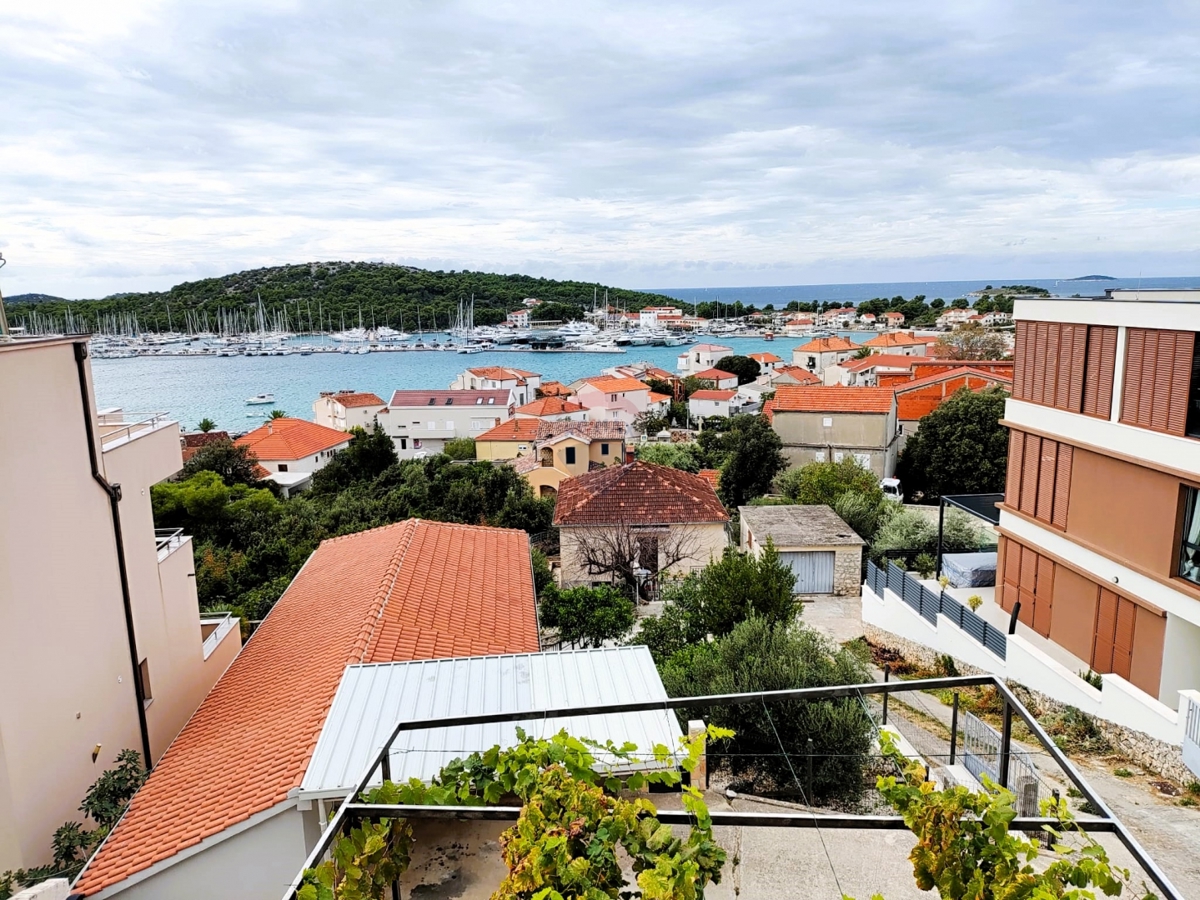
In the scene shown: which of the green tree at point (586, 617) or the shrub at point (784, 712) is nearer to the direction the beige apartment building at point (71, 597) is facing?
the green tree

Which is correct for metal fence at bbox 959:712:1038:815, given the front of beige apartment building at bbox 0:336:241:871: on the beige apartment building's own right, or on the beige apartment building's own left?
on the beige apartment building's own right

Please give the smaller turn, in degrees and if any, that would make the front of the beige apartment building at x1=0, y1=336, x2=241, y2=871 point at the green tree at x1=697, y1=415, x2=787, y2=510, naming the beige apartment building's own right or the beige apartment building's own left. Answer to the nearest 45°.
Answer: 0° — it already faces it

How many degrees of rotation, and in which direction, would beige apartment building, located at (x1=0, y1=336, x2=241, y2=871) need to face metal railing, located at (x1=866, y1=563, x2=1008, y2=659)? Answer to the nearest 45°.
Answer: approximately 45° to its right

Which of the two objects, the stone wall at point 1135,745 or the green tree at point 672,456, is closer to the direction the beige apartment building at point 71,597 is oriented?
the green tree

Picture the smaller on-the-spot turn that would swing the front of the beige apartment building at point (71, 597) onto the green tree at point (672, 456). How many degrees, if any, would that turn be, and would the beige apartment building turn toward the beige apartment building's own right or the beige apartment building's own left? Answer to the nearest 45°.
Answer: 0° — it already faces it

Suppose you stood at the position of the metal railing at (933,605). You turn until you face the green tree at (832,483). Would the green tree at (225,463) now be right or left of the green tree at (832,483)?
left

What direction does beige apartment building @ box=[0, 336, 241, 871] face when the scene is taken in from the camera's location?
facing away from the viewer and to the right of the viewer

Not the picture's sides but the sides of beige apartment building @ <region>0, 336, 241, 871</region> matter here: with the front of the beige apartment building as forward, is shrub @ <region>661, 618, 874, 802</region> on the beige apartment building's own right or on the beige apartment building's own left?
on the beige apartment building's own right
